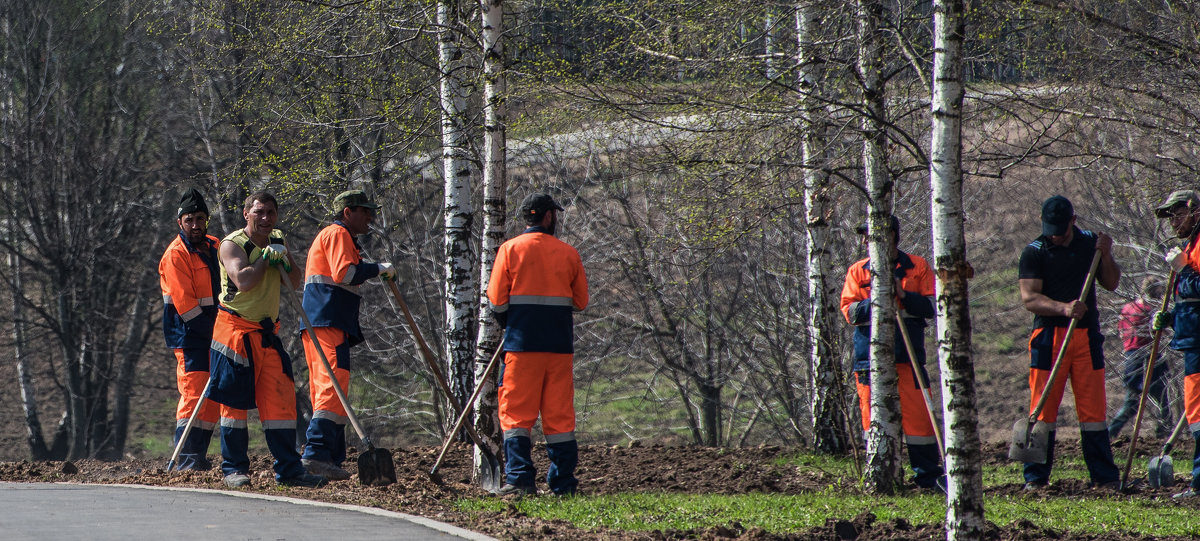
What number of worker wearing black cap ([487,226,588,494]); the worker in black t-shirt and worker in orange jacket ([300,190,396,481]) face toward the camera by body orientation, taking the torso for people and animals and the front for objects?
1

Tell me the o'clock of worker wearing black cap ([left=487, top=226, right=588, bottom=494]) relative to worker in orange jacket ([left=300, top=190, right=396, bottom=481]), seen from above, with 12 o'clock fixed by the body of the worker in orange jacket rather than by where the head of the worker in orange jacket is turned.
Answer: The worker wearing black cap is roughly at 1 o'clock from the worker in orange jacket.

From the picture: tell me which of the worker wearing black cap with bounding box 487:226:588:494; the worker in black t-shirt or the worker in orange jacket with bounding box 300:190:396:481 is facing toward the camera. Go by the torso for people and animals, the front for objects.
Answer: the worker in black t-shirt

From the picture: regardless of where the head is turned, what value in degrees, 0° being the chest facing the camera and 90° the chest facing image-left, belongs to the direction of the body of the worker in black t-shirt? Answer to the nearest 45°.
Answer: approximately 0°

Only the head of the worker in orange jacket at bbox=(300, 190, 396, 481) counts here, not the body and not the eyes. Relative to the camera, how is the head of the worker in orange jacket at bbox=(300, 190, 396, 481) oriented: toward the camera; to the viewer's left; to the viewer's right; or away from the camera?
to the viewer's right

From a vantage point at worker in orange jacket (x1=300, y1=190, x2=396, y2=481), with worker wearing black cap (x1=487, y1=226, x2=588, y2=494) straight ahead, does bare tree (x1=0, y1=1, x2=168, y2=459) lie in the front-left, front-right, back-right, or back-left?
back-left

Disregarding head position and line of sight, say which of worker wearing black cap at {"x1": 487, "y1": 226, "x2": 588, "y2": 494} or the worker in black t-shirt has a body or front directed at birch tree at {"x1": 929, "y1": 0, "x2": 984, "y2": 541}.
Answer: the worker in black t-shirt

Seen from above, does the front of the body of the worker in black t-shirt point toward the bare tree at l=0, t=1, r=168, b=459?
no

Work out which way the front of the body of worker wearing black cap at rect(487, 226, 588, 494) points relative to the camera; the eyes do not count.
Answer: away from the camera

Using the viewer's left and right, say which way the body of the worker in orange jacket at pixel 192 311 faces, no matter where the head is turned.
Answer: facing the viewer and to the right of the viewer

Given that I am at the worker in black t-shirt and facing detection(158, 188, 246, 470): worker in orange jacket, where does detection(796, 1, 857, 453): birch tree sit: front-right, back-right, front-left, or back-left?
front-right

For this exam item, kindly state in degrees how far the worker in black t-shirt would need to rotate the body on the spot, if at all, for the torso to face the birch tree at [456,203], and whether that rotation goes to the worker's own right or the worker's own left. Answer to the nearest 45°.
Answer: approximately 90° to the worker's own right

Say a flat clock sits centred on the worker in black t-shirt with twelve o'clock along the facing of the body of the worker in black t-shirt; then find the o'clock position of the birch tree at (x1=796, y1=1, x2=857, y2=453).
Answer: The birch tree is roughly at 4 o'clock from the worker in black t-shirt.

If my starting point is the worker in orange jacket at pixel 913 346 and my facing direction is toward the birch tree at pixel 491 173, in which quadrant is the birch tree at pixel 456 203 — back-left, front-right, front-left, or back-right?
front-right

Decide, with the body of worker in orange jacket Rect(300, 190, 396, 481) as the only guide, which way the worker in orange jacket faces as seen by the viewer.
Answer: to the viewer's right

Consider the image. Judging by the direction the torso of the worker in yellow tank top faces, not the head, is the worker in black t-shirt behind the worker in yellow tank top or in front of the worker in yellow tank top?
in front

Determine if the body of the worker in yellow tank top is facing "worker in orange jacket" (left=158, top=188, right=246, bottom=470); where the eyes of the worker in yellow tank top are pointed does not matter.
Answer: no

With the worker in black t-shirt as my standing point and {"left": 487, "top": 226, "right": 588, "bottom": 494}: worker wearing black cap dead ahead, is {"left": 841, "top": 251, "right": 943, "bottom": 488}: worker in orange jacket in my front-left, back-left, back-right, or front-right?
front-right

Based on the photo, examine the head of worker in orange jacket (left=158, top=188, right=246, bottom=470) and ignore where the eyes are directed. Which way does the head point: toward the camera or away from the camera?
toward the camera

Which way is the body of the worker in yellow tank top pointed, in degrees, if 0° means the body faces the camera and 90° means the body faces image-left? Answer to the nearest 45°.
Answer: approximately 315°

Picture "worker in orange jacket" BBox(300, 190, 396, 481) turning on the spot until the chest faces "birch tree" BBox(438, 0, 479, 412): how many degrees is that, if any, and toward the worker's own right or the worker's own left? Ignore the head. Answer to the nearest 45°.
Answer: approximately 45° to the worker's own left
